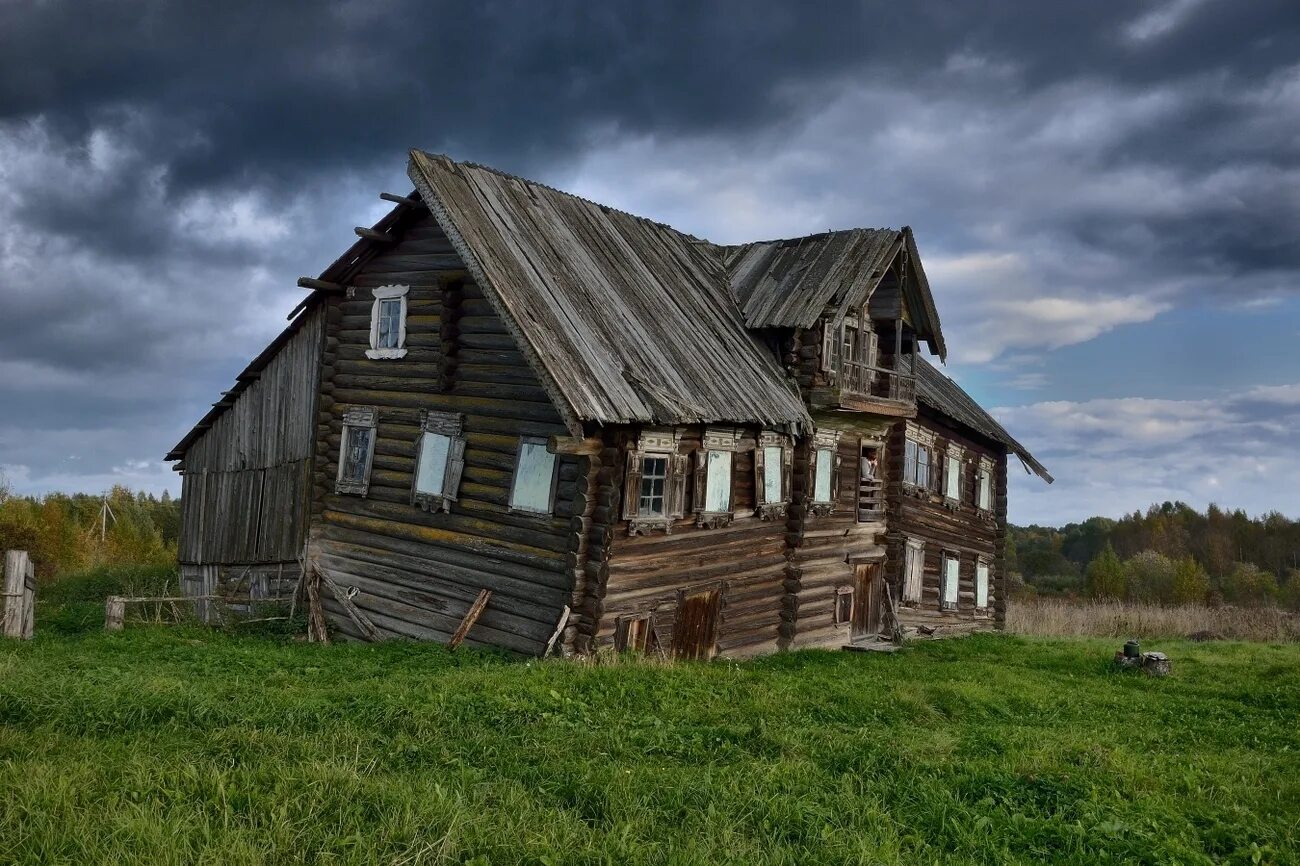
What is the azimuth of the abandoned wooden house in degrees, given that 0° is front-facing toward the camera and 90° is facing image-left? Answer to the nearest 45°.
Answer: approximately 315°

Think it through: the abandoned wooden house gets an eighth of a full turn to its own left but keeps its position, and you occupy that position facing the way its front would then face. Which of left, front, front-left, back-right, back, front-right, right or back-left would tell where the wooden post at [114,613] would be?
back

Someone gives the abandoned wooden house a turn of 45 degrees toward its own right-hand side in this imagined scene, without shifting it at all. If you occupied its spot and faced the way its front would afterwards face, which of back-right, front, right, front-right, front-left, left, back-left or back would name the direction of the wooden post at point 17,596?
right
